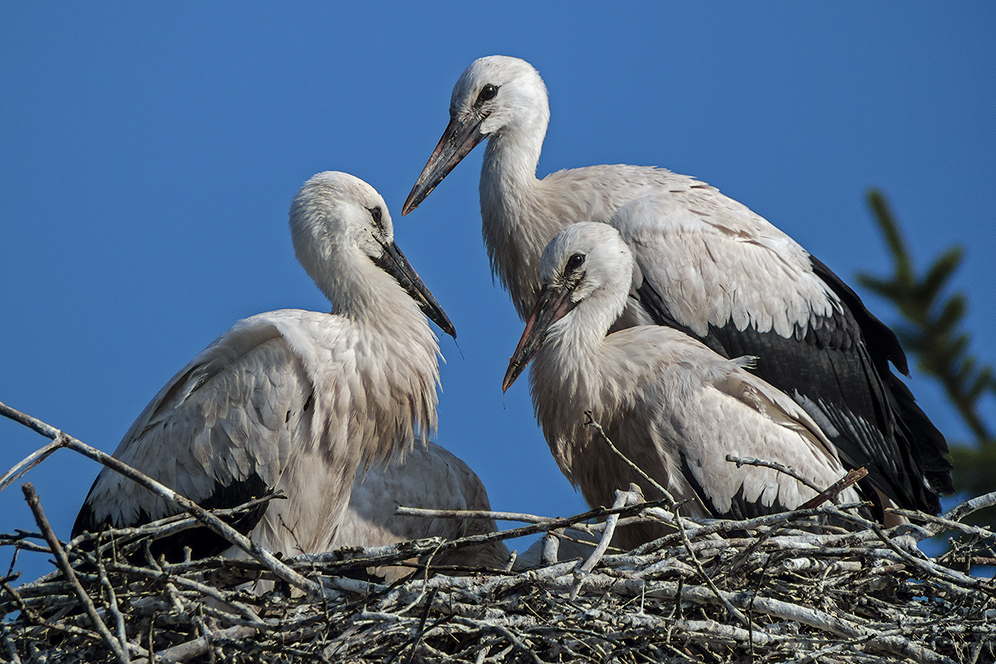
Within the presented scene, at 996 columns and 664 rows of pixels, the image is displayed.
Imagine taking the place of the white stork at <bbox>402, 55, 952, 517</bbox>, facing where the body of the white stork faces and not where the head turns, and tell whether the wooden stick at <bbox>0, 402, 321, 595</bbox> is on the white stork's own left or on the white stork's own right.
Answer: on the white stork's own left

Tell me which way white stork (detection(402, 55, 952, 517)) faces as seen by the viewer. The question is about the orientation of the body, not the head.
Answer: to the viewer's left

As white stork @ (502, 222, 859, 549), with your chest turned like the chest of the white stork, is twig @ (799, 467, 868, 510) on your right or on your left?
on your left

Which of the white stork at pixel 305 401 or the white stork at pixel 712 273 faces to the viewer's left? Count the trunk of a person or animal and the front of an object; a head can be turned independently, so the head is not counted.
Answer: the white stork at pixel 712 273

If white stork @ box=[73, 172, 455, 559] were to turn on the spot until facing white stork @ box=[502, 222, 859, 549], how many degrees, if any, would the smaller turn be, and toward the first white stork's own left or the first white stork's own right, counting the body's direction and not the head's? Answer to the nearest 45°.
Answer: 0° — it already faces it

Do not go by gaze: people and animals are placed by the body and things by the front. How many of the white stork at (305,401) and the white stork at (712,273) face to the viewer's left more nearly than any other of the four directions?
1

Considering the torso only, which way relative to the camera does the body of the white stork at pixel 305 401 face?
to the viewer's right

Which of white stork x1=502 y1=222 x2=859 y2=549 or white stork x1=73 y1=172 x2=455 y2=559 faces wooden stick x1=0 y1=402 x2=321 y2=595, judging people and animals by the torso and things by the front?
white stork x1=502 y1=222 x2=859 y2=549

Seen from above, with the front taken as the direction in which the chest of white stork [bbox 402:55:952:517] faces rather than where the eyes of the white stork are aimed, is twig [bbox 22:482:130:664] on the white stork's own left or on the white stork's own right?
on the white stork's own left

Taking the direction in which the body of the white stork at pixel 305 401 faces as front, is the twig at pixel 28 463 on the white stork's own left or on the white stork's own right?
on the white stork's own right
